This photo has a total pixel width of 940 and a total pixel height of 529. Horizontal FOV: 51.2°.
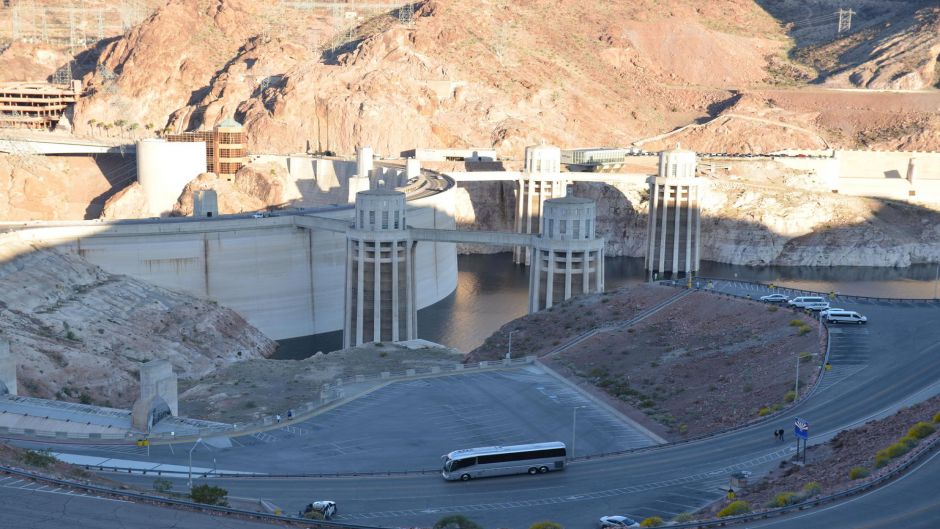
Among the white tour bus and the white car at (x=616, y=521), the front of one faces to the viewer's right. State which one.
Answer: the white car

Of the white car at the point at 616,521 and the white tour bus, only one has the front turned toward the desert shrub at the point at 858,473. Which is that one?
the white car

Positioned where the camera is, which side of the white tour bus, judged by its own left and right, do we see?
left

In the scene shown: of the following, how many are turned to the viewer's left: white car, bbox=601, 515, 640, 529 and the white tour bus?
1

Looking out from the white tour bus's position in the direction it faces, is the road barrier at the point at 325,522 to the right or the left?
on its left

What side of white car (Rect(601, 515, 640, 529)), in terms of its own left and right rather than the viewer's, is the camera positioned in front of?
right

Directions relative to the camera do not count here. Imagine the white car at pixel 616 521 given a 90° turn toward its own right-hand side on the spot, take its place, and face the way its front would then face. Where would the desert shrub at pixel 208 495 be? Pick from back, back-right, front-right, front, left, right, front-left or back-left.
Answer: right

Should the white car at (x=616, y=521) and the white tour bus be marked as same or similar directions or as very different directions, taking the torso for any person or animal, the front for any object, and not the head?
very different directions

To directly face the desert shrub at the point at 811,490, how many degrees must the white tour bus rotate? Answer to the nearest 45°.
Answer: approximately 135° to its left

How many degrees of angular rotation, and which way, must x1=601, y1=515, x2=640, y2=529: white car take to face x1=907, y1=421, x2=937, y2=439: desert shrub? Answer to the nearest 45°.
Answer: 0° — it already faces it
